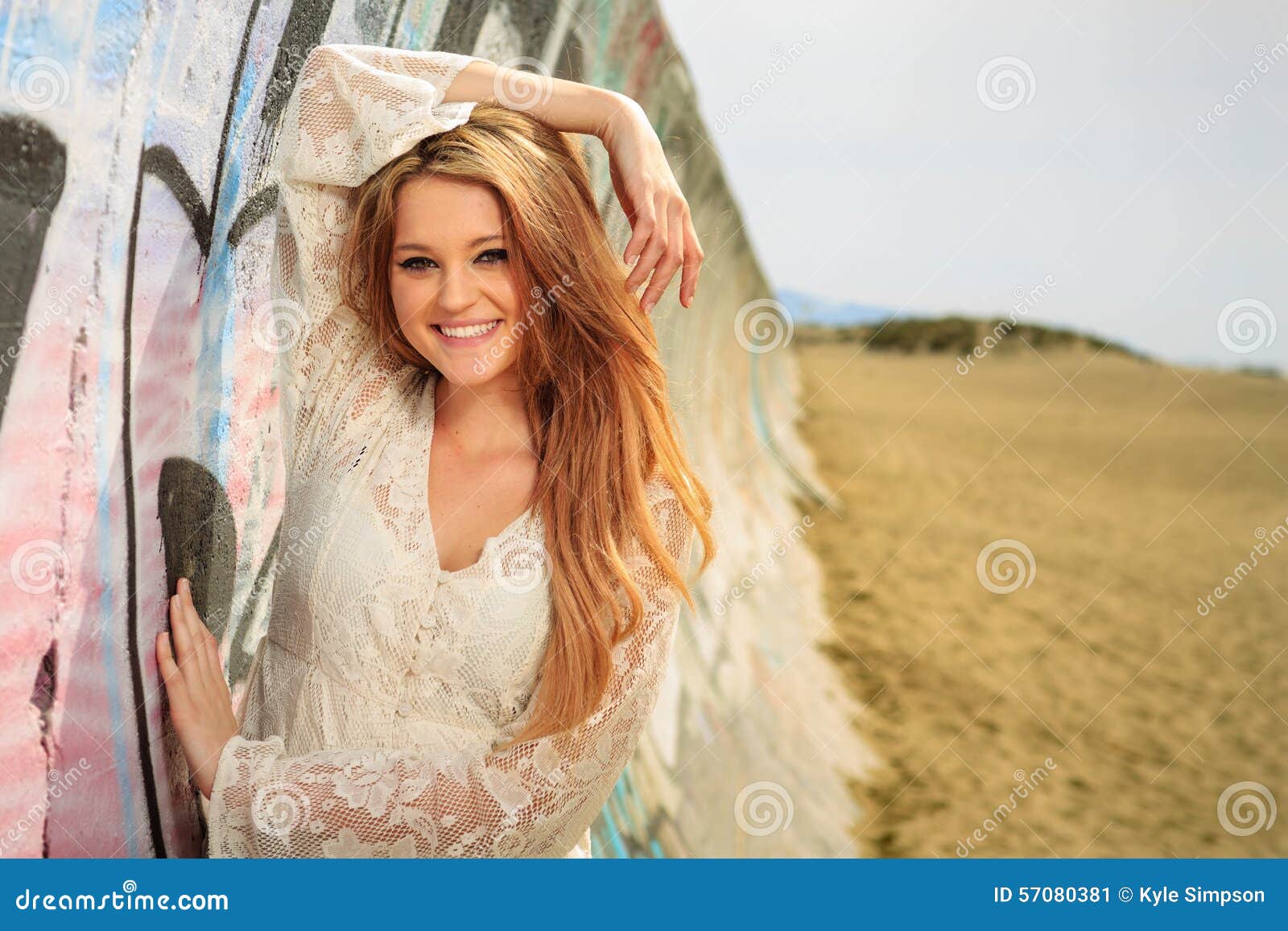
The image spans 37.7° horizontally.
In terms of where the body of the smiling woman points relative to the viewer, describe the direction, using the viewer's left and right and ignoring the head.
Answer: facing the viewer
